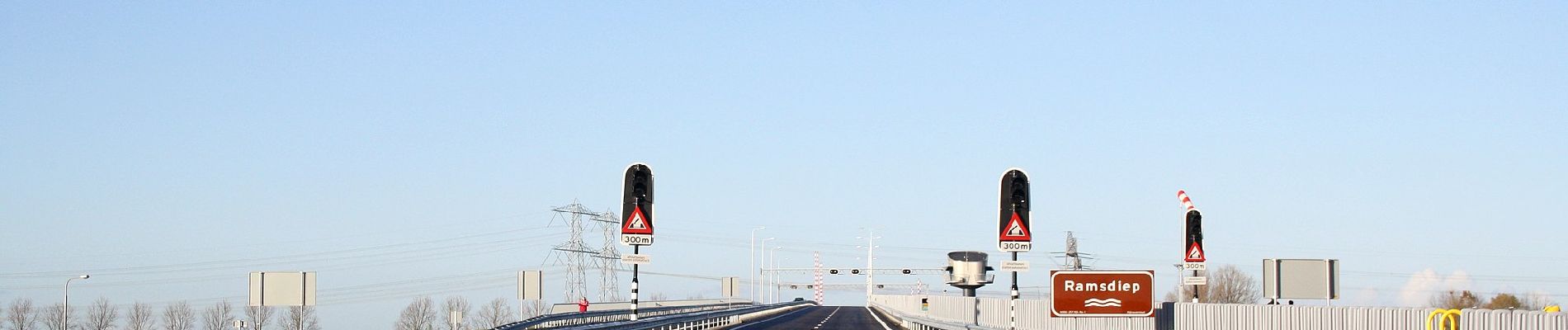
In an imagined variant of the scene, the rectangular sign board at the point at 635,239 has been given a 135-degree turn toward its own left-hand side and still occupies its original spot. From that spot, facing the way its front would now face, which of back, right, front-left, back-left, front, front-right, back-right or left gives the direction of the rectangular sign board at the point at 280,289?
left

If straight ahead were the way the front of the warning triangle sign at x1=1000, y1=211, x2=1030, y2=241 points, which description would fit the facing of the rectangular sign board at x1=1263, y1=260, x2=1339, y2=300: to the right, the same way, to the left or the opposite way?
the opposite way

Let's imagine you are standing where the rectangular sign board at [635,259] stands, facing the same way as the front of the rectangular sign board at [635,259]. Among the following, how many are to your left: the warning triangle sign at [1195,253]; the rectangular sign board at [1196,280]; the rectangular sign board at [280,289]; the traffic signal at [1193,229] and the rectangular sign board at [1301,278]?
4

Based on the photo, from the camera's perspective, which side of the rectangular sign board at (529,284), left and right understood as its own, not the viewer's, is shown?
back

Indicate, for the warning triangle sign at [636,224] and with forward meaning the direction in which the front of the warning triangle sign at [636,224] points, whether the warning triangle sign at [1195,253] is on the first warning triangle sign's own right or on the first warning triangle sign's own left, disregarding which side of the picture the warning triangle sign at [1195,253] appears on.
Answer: on the first warning triangle sign's own left

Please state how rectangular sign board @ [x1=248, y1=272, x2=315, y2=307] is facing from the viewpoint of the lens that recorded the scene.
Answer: facing away from the viewer

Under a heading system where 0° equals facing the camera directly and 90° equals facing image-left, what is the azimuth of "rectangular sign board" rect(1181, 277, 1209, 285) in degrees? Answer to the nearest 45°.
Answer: approximately 0°

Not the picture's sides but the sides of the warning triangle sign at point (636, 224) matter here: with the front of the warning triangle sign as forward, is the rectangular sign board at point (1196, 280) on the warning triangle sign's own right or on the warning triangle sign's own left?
on the warning triangle sign's own left

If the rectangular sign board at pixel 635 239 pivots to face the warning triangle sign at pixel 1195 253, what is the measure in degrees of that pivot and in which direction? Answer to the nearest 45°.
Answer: approximately 90° to its left
